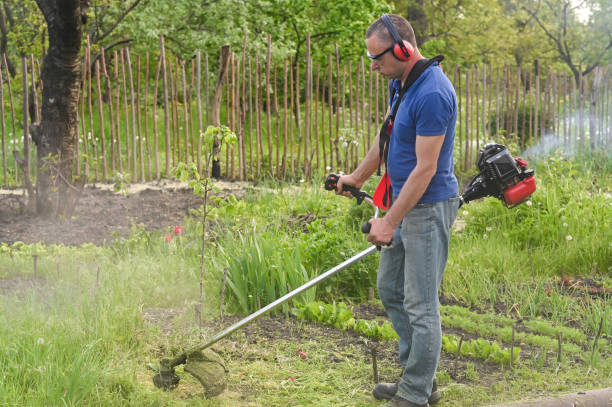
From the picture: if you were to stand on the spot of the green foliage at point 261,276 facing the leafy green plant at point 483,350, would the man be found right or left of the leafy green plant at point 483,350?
right

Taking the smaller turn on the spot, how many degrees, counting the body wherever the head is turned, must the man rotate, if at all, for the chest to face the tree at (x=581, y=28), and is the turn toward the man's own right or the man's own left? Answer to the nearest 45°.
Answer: approximately 90° to the man's own right

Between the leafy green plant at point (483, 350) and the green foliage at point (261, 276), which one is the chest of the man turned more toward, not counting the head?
the green foliage

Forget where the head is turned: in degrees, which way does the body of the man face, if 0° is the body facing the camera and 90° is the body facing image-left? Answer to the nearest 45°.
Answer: approximately 90°

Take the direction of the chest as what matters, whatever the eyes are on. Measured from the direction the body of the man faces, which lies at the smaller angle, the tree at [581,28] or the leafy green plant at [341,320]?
the leafy green plant

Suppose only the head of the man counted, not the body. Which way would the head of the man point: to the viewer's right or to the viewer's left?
to the viewer's left

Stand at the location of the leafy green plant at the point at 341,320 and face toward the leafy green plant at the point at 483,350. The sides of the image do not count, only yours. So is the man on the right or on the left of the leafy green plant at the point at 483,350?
right

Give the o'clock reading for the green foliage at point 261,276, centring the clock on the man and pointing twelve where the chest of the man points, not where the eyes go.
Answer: The green foliage is roughly at 2 o'clock from the man.
